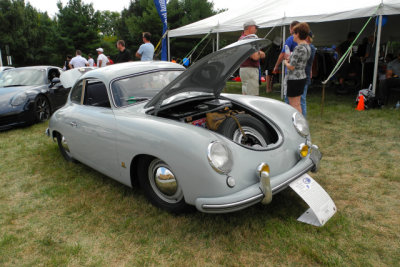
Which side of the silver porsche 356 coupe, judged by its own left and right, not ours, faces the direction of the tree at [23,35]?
back

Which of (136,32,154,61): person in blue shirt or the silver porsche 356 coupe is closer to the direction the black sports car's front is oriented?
the silver porsche 356 coupe

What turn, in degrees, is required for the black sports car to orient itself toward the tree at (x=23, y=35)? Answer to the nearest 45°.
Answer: approximately 135° to its right

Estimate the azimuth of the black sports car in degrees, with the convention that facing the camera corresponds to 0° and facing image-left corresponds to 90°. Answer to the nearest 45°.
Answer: approximately 45°

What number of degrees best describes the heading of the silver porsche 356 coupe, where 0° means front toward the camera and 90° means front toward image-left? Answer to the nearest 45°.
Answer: approximately 315°

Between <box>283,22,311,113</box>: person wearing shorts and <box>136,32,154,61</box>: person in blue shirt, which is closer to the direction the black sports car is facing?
the person wearing shorts

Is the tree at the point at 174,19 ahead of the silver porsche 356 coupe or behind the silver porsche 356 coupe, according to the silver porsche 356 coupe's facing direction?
behind

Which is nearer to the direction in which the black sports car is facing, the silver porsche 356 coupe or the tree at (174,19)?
the silver porsche 356 coupe

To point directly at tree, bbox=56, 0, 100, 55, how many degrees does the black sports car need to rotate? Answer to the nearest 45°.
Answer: approximately 135° to its right

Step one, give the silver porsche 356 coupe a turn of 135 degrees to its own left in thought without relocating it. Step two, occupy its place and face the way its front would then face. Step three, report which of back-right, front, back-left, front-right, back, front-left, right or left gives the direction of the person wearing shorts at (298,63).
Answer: front-right

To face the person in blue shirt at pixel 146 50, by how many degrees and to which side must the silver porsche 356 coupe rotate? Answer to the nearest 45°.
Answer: approximately 135° to its left
